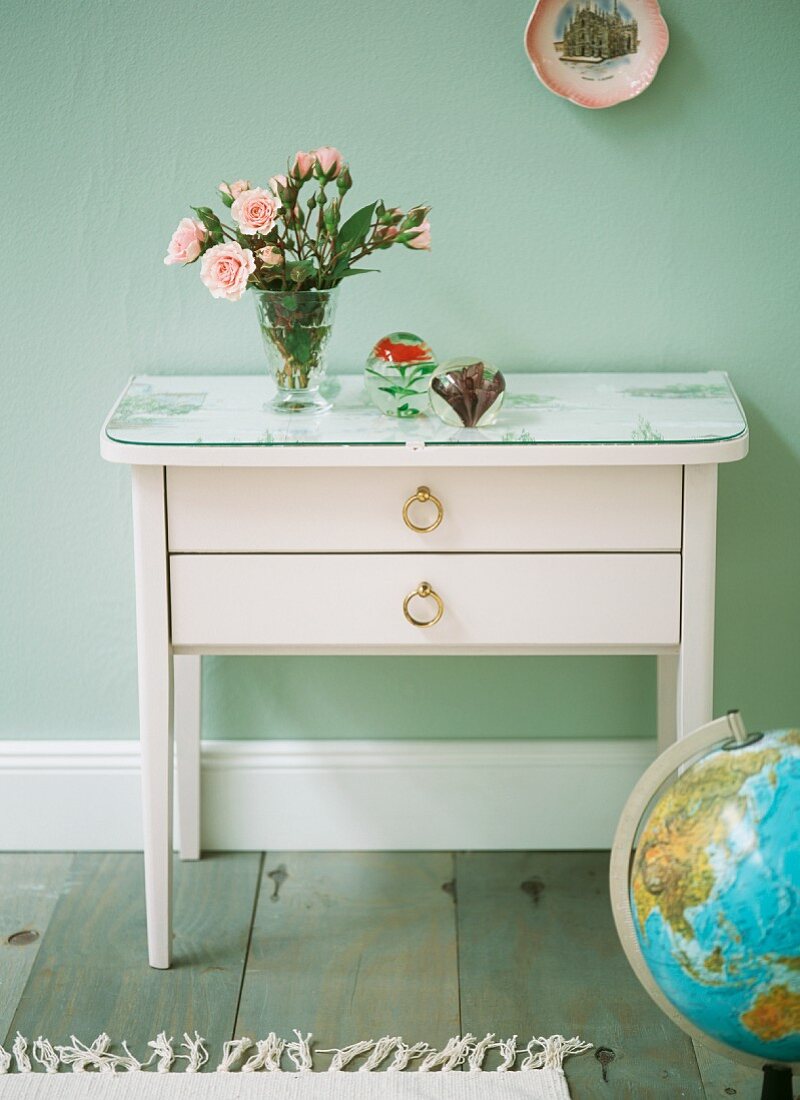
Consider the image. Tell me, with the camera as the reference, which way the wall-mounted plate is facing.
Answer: facing the viewer

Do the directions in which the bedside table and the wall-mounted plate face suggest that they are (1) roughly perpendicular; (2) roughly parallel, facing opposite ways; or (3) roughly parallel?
roughly parallel

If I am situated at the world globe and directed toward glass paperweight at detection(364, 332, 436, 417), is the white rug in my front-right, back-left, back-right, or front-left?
front-left

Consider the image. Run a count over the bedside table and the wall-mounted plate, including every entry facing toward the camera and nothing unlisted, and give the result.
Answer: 2
